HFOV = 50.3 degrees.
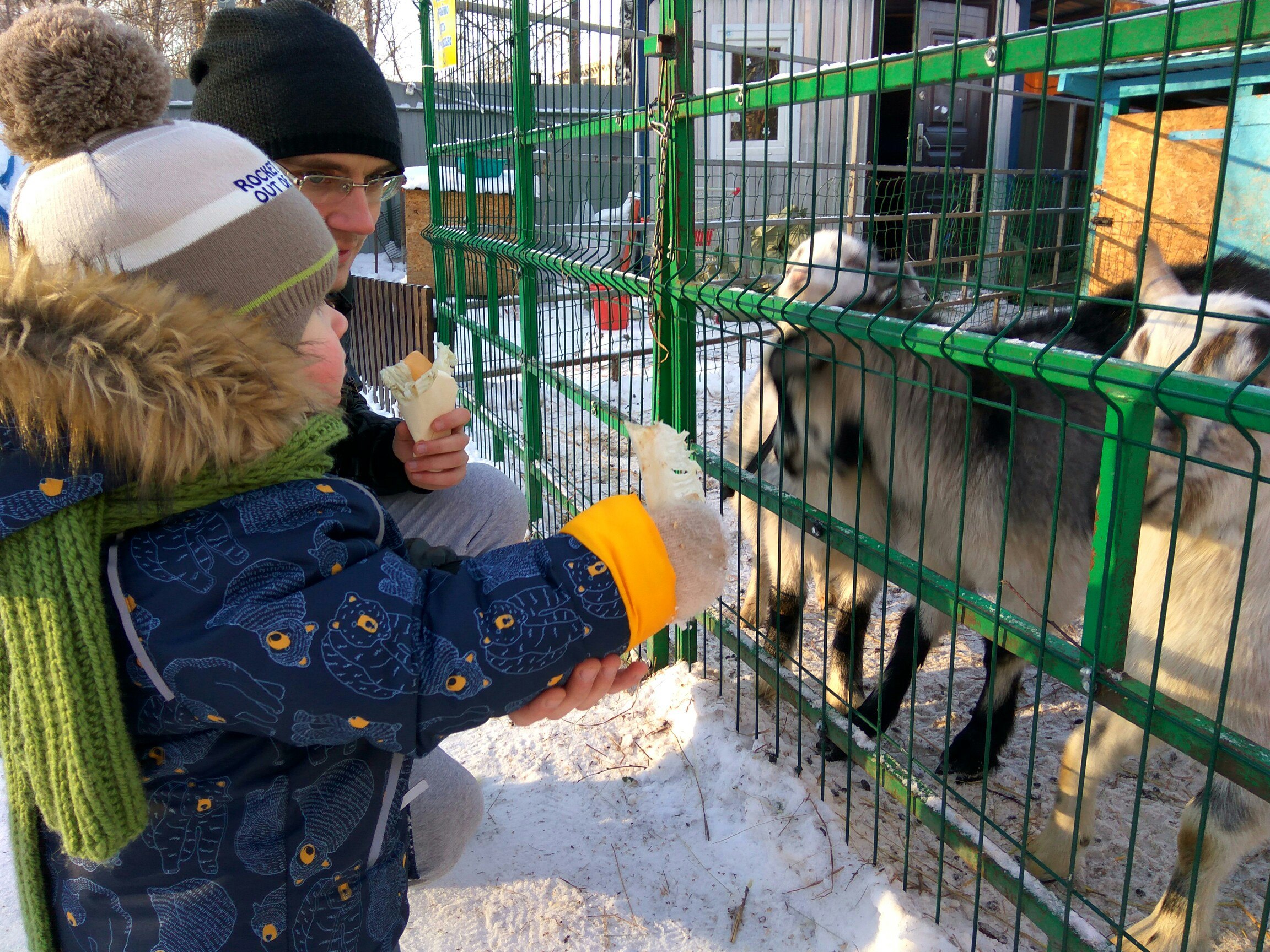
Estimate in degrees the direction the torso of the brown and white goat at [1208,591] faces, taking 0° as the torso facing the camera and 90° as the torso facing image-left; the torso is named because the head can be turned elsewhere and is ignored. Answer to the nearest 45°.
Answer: approximately 45°

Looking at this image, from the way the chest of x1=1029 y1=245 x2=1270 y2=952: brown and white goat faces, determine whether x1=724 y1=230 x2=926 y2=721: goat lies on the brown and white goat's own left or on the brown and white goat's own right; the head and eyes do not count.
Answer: on the brown and white goat's own right

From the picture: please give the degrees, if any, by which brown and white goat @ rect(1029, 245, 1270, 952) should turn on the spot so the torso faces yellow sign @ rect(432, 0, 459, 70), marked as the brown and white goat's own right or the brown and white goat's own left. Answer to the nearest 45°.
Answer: approximately 90° to the brown and white goat's own right

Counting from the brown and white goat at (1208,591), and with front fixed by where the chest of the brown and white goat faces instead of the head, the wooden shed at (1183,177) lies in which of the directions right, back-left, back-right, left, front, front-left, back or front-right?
back-right

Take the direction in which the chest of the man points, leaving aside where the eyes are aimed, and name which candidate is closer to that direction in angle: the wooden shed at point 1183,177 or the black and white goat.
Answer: the black and white goat

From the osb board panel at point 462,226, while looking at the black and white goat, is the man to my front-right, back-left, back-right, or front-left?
front-right

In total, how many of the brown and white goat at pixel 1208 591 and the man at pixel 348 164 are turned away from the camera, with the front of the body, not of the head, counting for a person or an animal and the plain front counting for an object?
0

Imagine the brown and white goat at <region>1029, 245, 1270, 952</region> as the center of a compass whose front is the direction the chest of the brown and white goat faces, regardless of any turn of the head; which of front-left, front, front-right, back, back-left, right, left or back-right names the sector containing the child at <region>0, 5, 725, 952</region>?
front

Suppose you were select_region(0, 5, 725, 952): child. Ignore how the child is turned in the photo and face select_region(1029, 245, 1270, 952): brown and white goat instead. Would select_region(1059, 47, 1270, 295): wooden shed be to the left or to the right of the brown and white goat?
left

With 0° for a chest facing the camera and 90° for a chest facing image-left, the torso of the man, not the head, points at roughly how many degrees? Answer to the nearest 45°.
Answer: approximately 315°
